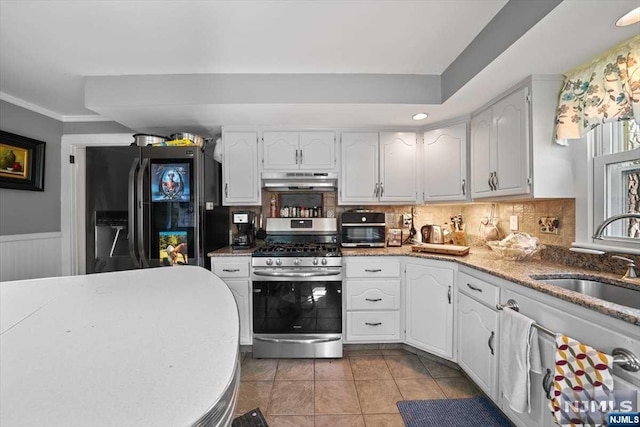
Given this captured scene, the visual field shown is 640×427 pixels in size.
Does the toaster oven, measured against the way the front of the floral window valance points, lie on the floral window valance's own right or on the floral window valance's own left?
on the floral window valance's own right

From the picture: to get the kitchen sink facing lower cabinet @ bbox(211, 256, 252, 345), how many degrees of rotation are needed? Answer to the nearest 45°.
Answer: approximately 45° to its right

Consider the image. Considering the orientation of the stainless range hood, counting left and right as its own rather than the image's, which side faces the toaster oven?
left

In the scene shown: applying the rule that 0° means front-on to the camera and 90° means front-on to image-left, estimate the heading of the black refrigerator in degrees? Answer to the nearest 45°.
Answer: approximately 0°

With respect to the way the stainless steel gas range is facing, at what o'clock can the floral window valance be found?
The floral window valance is roughly at 10 o'clock from the stainless steel gas range.

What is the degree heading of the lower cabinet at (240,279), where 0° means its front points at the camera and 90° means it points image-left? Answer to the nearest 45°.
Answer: approximately 0°

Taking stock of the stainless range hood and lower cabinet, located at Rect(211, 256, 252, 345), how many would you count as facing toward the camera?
2
